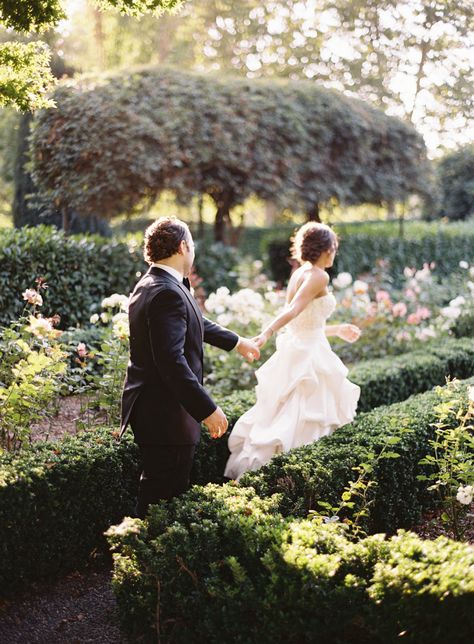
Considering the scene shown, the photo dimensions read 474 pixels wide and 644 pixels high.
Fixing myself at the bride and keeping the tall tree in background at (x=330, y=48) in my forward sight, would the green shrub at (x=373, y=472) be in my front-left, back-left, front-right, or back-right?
back-right

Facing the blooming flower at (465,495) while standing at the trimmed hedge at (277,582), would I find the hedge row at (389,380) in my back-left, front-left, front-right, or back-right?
front-left

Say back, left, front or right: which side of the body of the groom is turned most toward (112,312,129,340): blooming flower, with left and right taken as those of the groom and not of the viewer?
left

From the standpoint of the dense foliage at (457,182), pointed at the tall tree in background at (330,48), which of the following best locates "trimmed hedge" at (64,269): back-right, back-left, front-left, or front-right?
front-left

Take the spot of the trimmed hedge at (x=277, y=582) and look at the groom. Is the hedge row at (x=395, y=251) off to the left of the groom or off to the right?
right

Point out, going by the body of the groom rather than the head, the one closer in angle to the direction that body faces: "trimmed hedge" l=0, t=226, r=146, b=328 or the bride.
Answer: the bride

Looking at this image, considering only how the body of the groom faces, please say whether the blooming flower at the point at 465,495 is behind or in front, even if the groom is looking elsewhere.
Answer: in front

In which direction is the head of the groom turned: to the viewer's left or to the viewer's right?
to the viewer's right

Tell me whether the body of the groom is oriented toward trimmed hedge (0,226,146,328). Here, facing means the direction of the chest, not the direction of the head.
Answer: no

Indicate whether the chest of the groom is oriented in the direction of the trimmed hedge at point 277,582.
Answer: no
